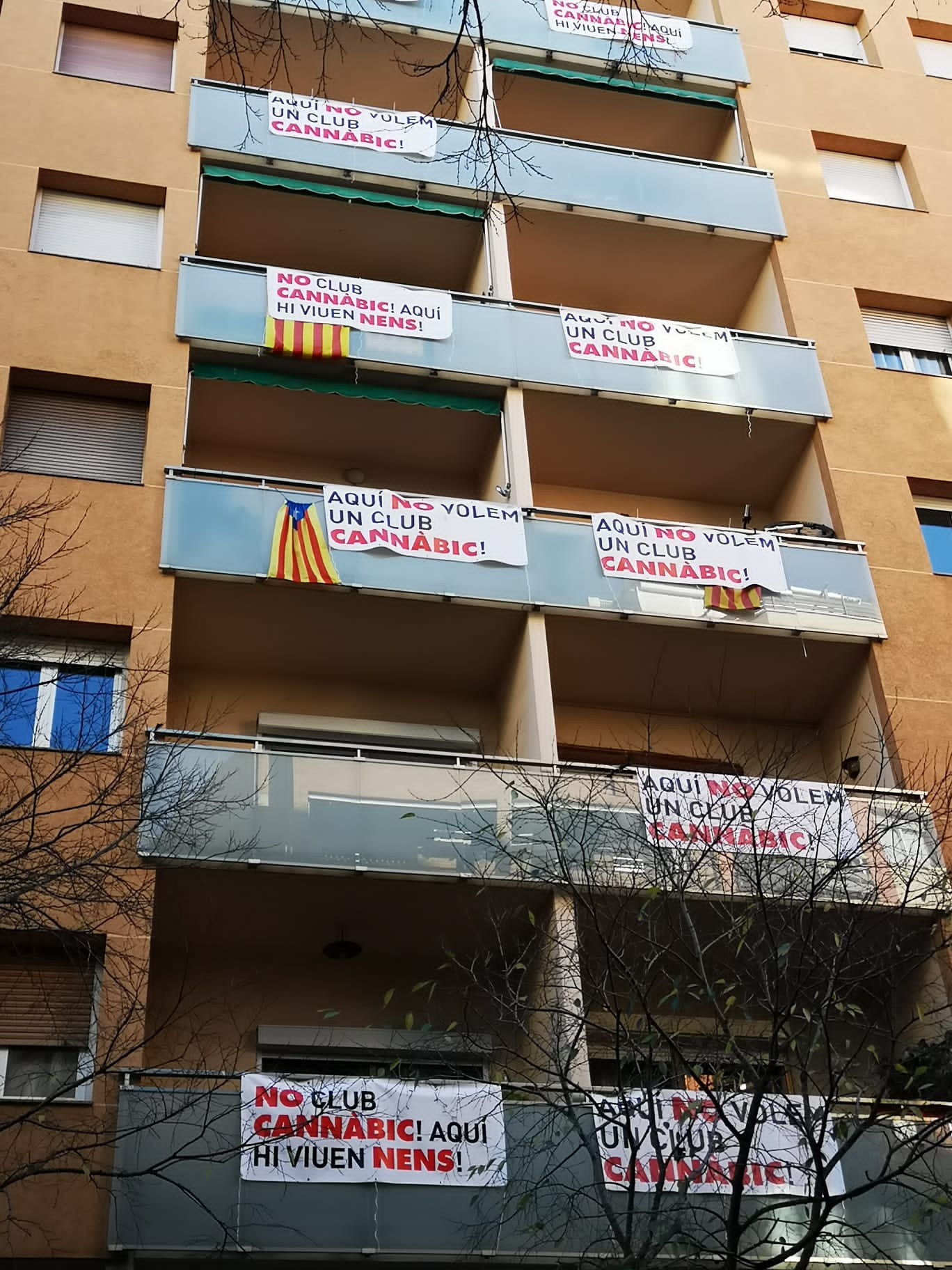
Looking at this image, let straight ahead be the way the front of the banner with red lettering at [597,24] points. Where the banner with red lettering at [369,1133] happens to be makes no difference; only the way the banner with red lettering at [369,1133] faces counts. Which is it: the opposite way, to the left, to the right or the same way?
the same way

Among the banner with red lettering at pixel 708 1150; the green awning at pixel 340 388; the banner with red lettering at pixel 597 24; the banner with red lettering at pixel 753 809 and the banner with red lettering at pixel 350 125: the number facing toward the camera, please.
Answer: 5

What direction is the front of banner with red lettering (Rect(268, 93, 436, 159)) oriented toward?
toward the camera

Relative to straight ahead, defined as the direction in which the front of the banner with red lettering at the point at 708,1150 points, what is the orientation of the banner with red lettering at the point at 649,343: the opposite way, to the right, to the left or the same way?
the same way

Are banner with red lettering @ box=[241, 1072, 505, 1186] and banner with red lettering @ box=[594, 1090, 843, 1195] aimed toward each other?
no

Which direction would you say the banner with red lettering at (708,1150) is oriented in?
toward the camera

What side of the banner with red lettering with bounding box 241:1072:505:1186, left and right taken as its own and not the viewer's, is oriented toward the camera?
front

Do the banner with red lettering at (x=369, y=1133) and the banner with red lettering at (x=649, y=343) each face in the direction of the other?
no

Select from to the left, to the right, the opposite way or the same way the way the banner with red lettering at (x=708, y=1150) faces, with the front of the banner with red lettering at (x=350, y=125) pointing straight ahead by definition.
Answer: the same way

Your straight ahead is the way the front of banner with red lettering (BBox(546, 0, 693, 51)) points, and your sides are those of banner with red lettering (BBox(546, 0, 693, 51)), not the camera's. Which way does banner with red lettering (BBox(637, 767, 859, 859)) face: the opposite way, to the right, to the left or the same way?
the same way

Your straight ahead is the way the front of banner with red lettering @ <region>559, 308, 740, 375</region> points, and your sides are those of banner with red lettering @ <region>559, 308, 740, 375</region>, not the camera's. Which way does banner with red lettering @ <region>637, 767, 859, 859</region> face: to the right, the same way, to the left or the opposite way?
the same way

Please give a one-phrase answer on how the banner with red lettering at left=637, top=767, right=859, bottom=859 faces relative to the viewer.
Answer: facing the viewer

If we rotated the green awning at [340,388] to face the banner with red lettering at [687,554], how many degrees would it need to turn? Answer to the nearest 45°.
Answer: approximately 90° to its left

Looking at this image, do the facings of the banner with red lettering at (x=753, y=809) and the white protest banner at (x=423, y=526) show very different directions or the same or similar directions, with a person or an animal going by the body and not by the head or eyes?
same or similar directions

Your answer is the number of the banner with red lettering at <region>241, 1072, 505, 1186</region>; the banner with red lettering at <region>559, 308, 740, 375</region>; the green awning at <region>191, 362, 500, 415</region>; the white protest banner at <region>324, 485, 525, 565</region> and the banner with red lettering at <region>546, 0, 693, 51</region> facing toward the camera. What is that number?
5

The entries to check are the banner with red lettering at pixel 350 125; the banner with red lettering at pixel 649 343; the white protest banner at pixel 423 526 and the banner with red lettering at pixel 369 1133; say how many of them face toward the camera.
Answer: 4

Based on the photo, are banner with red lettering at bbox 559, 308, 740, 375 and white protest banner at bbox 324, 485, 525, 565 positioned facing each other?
no
